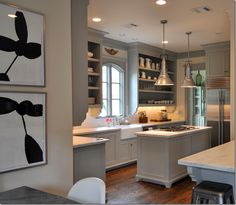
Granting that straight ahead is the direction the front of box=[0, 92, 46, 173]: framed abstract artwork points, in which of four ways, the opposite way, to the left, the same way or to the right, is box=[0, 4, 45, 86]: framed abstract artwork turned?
the same way

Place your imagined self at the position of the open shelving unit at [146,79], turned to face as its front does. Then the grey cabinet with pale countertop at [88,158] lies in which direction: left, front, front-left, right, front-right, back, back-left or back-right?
front-right

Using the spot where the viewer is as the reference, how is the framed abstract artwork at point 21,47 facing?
facing the viewer and to the right of the viewer

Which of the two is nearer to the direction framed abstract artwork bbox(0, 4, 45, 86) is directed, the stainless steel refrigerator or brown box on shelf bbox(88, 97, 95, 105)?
the stainless steel refrigerator

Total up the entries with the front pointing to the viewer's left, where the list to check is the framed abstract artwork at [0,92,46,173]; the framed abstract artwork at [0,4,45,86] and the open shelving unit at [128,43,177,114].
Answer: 0

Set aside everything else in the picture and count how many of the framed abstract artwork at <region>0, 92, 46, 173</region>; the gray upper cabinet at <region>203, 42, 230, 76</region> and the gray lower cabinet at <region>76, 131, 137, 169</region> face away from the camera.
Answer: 0

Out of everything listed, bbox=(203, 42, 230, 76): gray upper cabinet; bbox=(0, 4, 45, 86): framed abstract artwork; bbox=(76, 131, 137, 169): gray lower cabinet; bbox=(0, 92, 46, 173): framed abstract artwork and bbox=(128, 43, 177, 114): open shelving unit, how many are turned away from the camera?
0

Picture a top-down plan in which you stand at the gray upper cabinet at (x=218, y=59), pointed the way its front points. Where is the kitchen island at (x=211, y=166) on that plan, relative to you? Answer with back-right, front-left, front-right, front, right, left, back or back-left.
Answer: front-left

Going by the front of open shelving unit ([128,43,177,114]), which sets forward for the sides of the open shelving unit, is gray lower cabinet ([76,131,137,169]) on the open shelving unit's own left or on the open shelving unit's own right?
on the open shelving unit's own right

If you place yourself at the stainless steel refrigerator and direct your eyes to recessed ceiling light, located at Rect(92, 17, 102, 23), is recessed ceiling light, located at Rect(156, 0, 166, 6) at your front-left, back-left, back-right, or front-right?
front-left

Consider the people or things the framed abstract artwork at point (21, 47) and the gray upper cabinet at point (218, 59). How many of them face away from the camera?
0

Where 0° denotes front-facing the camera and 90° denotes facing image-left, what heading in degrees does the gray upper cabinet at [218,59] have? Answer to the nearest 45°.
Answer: approximately 45°

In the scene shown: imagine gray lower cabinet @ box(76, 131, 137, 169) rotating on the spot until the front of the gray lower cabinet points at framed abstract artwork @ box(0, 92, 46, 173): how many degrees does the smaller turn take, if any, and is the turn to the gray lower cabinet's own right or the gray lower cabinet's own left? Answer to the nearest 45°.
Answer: approximately 45° to the gray lower cabinet's own right
